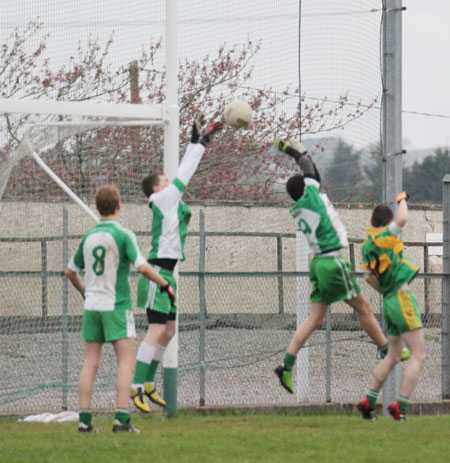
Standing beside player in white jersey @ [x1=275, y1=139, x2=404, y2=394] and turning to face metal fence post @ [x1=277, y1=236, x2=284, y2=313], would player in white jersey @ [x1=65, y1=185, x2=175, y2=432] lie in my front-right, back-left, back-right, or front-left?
back-left

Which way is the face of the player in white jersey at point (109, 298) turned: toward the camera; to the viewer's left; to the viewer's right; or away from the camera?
away from the camera

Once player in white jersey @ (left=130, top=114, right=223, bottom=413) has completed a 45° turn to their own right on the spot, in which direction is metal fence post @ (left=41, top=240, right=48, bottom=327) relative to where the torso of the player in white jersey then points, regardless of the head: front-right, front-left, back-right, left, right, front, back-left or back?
back

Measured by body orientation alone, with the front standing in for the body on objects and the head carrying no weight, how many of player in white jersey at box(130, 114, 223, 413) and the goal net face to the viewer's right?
1

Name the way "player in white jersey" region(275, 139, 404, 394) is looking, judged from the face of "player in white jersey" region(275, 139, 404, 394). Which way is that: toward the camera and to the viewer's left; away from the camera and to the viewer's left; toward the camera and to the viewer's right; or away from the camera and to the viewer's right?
away from the camera and to the viewer's left

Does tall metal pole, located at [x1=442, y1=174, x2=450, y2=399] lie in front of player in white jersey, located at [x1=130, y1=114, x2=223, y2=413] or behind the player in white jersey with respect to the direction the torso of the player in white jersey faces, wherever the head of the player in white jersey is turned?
in front

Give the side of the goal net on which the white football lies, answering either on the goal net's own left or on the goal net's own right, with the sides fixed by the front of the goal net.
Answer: on the goal net's own left

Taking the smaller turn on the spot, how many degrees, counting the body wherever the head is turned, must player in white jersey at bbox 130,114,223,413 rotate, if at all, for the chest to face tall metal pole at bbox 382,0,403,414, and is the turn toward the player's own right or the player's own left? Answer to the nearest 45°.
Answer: approximately 45° to the player's own left

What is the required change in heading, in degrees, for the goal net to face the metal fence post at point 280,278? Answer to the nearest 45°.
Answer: approximately 135° to its left

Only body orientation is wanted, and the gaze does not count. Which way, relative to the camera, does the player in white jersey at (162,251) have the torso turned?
to the viewer's right

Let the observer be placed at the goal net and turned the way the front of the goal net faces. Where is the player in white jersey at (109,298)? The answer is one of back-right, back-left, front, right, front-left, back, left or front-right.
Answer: front

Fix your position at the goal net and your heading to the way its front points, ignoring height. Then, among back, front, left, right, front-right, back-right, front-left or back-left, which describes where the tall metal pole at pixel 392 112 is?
left

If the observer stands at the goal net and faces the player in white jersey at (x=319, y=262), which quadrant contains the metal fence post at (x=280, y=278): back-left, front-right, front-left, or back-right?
front-left

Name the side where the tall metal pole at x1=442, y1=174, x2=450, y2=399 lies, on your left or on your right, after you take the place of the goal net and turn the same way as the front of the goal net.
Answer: on your left

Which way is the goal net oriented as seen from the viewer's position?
toward the camera
